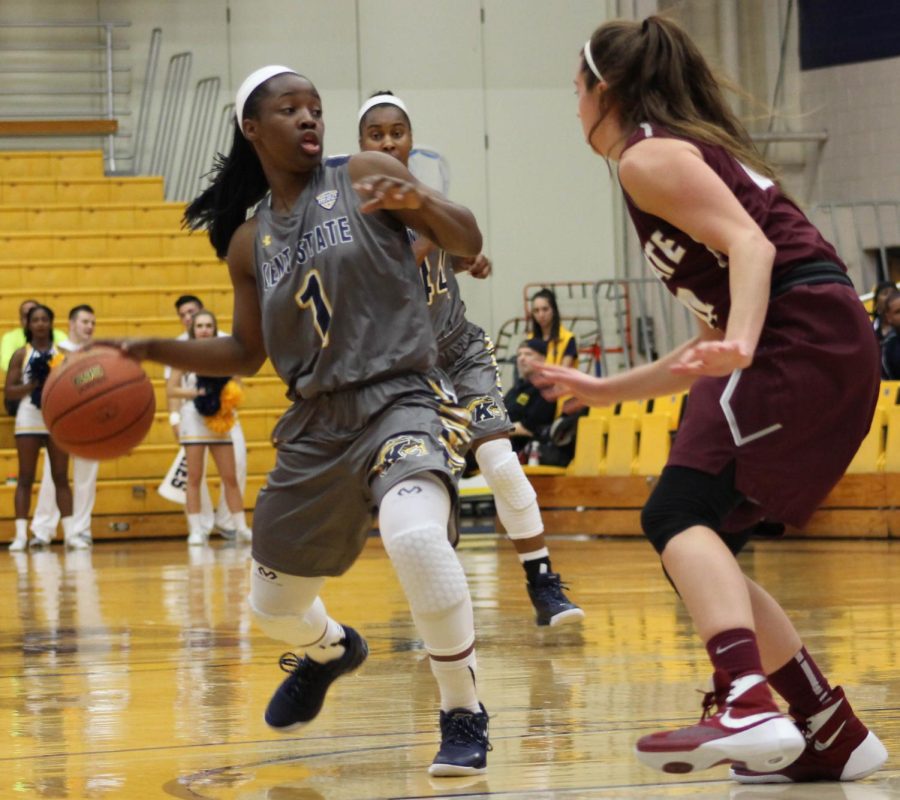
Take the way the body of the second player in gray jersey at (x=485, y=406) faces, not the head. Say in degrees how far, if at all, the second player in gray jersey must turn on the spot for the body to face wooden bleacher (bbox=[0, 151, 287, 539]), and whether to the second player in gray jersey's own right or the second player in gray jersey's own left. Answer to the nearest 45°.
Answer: approximately 180°

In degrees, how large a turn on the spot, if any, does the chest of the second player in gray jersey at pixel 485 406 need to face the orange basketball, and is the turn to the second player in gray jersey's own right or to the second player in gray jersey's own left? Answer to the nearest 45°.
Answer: approximately 45° to the second player in gray jersey's own right

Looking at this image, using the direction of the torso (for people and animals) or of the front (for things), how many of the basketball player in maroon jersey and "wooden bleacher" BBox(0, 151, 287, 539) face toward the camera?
1

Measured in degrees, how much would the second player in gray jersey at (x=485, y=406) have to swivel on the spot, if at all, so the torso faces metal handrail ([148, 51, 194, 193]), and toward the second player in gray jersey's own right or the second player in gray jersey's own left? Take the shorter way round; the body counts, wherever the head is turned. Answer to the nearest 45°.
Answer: approximately 180°

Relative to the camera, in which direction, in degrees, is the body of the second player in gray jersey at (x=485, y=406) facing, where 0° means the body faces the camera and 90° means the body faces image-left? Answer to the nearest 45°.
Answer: approximately 0°

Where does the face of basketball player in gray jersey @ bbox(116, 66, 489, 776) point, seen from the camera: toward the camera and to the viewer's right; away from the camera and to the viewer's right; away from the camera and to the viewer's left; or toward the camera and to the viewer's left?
toward the camera and to the viewer's right
